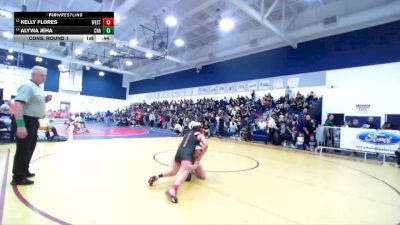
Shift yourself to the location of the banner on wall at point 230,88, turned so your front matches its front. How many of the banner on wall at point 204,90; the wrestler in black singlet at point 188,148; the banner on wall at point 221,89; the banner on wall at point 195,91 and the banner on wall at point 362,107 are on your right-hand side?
3

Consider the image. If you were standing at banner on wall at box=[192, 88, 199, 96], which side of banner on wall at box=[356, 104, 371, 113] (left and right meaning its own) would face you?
right

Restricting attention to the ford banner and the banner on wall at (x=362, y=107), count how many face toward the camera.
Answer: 2

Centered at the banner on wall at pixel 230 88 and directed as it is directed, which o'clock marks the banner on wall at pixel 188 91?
the banner on wall at pixel 188 91 is roughly at 3 o'clock from the banner on wall at pixel 230 88.

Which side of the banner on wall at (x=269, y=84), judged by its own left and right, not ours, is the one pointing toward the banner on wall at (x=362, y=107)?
left

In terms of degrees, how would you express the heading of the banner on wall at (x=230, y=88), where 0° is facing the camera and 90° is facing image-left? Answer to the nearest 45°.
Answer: approximately 45°
